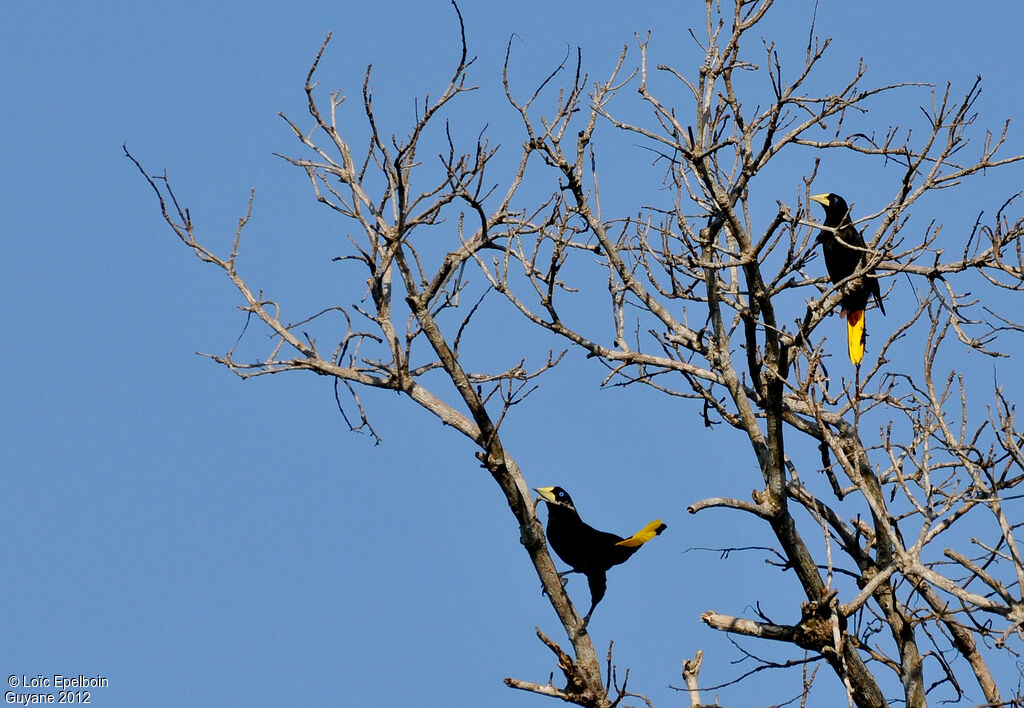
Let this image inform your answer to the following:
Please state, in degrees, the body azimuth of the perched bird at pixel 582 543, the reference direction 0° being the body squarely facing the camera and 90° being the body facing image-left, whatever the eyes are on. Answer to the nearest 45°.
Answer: approximately 90°

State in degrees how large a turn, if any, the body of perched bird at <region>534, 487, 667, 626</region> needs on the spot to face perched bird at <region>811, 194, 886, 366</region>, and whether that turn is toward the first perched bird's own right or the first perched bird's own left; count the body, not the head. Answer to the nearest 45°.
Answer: approximately 180°
